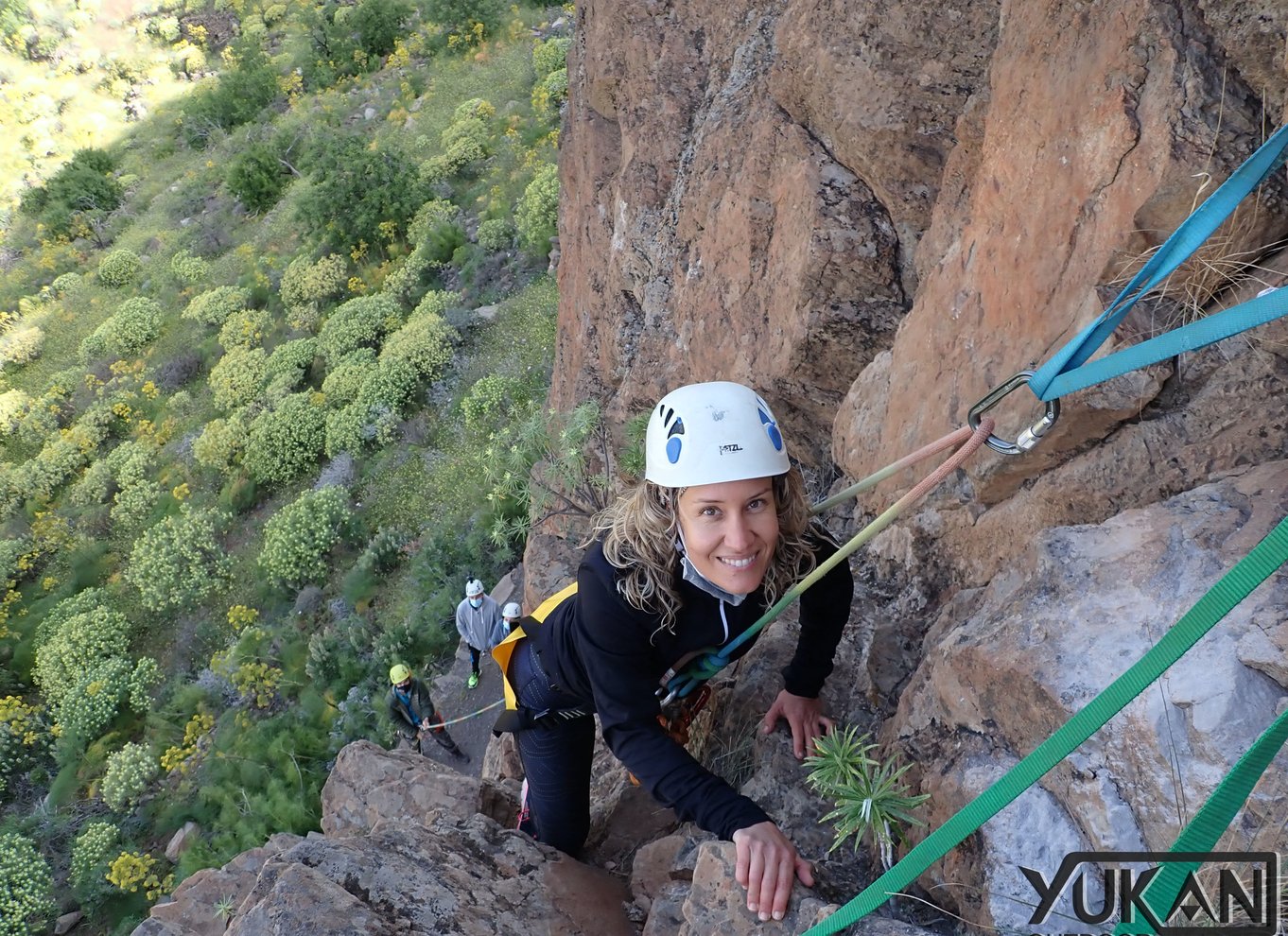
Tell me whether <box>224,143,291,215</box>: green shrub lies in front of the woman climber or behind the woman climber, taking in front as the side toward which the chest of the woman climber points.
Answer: behind

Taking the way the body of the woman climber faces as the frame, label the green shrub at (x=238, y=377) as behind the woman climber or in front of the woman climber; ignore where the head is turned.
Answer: behind

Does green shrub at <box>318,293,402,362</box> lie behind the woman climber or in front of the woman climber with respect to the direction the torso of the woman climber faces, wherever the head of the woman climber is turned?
behind

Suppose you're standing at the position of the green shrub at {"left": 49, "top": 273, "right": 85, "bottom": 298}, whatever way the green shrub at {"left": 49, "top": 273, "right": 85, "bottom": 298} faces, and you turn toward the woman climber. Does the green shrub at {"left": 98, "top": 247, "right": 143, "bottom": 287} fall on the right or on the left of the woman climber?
left

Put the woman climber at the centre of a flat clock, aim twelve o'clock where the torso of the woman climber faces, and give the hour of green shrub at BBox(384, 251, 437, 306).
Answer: The green shrub is roughly at 7 o'clock from the woman climber.
